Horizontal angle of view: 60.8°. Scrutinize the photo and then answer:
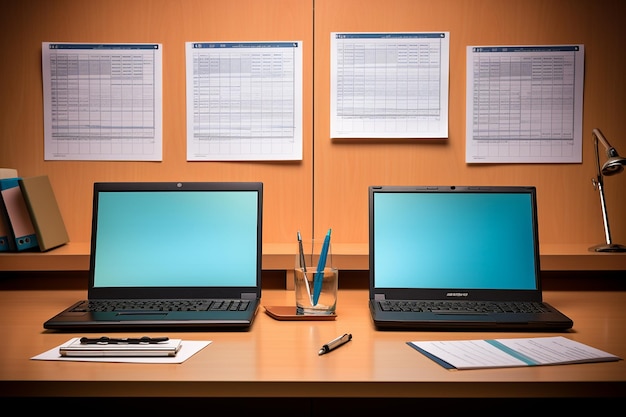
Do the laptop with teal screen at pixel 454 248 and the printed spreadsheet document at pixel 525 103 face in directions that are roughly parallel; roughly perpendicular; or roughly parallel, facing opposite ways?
roughly parallel

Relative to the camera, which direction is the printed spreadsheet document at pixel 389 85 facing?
toward the camera

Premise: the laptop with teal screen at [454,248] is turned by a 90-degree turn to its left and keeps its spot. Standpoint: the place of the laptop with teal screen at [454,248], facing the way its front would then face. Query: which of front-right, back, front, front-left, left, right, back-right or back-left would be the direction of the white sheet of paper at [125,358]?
back-right

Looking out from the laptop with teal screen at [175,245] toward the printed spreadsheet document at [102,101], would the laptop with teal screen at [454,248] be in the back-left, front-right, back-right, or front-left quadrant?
back-right

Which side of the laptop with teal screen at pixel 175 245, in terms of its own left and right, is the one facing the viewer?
front

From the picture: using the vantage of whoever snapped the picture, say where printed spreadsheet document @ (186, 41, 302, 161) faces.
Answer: facing the viewer

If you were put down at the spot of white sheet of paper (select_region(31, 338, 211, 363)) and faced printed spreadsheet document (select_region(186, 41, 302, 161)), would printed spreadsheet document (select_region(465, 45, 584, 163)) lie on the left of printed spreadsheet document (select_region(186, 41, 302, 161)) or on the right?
right

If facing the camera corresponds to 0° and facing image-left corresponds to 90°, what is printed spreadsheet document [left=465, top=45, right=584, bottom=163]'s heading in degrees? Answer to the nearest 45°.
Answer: approximately 0°

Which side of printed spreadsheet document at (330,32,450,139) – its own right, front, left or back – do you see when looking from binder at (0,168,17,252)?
right

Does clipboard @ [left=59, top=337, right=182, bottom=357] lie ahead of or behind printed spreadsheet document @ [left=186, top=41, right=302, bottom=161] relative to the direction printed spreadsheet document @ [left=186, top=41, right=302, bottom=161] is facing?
ahead
